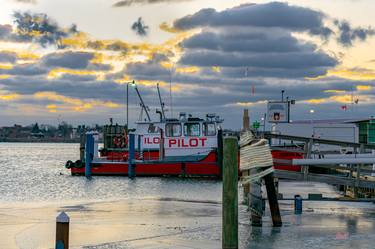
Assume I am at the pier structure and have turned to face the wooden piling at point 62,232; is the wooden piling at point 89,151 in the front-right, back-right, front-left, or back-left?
back-right

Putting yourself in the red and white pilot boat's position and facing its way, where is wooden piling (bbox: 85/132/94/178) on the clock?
The wooden piling is roughly at 6 o'clock from the red and white pilot boat.

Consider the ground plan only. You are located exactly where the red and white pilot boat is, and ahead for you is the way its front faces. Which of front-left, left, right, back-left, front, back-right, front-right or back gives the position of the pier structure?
right

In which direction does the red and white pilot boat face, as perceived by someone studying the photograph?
facing to the right of the viewer

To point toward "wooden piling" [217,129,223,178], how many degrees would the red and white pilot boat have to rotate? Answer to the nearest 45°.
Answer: approximately 45° to its right

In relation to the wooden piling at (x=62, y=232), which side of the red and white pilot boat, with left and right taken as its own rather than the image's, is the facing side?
right

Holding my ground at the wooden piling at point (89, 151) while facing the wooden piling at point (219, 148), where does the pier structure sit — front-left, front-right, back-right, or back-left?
front-right

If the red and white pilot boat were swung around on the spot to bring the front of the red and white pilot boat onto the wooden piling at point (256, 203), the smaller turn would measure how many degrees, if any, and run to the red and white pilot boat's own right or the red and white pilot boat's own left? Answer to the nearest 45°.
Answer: approximately 90° to the red and white pilot boat's own right

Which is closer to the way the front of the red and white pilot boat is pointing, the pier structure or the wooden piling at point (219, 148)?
the wooden piling
